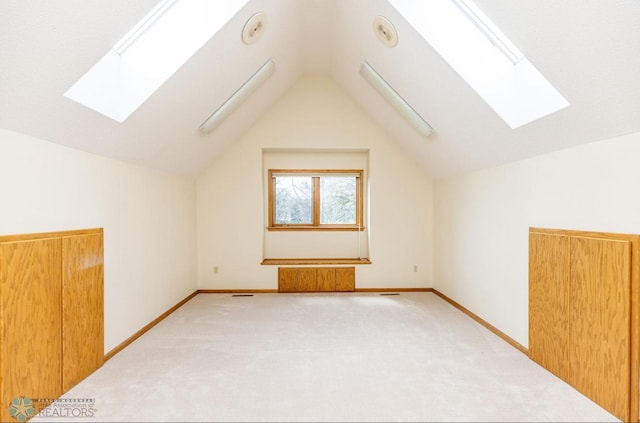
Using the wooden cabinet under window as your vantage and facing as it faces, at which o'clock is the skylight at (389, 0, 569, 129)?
The skylight is roughly at 11 o'clock from the wooden cabinet under window.

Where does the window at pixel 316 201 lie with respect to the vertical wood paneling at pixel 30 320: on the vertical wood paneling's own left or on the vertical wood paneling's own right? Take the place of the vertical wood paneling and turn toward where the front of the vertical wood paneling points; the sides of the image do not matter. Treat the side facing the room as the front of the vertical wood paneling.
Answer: on the vertical wood paneling's own left

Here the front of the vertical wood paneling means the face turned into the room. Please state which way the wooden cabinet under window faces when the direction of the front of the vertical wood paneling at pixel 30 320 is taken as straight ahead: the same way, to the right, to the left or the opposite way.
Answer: to the right

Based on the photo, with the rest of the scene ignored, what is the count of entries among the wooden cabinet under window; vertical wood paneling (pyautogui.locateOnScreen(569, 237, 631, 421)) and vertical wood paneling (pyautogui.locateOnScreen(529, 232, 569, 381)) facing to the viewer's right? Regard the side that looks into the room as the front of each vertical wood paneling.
0

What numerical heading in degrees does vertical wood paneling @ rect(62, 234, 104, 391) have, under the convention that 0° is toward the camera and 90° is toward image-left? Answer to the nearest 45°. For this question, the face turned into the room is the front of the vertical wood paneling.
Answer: approximately 315°

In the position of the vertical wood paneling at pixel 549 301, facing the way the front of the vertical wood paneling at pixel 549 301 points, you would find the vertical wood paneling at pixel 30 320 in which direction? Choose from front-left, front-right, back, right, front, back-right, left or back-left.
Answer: front

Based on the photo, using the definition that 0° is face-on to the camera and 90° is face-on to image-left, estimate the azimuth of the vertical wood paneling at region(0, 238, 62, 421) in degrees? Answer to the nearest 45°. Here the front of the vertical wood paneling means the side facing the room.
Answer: approximately 315°

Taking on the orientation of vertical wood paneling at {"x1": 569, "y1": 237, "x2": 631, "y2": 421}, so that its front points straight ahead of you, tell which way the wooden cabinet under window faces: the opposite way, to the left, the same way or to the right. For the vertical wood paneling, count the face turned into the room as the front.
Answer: to the left

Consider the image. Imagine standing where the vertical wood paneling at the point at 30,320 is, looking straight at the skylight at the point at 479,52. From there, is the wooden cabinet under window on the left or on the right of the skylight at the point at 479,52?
left

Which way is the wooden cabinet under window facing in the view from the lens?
facing the viewer

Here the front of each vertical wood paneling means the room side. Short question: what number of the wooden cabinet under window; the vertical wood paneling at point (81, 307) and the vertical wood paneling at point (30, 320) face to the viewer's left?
0

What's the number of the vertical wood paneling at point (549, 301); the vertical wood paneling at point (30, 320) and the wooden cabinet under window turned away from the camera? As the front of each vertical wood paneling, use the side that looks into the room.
0
